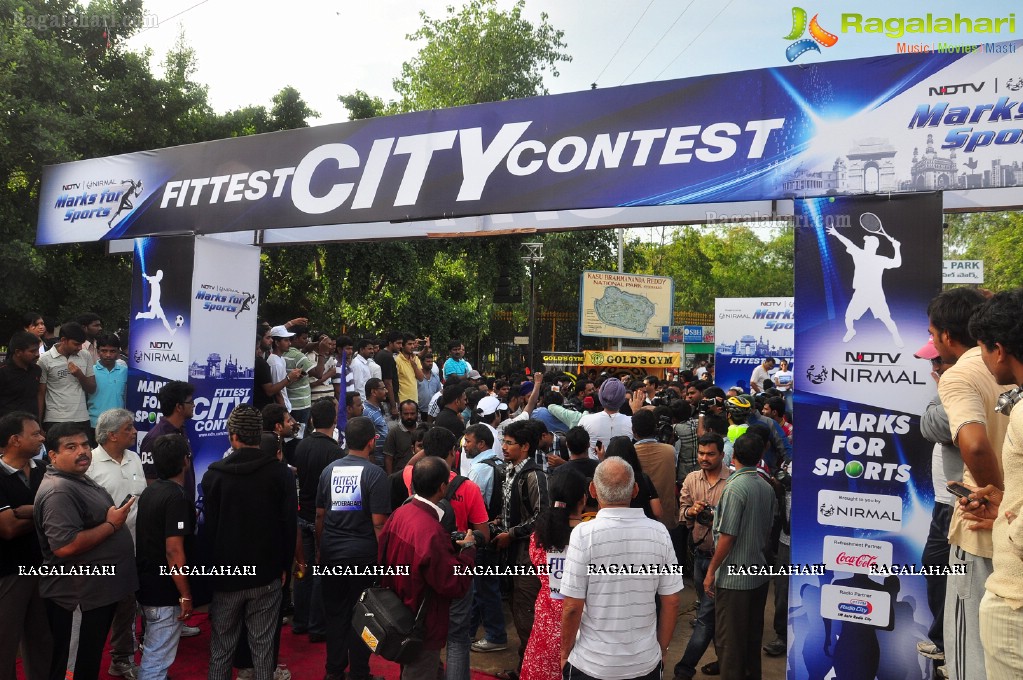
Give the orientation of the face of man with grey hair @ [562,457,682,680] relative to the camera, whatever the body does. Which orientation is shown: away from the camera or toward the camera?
away from the camera

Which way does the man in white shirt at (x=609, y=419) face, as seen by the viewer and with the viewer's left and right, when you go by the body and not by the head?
facing away from the viewer

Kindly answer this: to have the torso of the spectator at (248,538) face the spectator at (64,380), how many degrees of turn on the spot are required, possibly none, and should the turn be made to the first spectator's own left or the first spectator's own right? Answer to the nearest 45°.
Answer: approximately 45° to the first spectator's own left
